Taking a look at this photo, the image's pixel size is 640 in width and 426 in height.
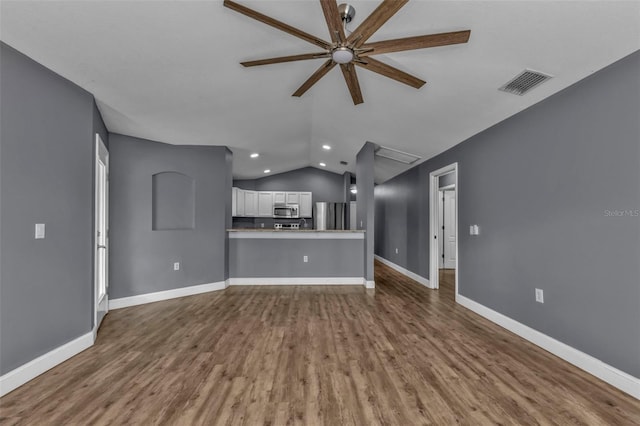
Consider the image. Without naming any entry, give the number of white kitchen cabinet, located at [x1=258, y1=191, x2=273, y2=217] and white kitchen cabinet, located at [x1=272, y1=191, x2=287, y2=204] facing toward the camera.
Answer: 2

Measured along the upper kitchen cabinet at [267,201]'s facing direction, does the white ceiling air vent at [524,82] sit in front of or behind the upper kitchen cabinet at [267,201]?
in front

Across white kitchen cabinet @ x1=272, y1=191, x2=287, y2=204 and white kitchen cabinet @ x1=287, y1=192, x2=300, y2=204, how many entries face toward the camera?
2

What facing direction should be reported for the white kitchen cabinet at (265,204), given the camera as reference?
facing the viewer

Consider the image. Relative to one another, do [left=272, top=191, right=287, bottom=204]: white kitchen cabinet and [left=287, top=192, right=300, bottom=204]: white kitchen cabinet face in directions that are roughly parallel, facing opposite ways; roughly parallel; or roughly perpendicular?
roughly parallel

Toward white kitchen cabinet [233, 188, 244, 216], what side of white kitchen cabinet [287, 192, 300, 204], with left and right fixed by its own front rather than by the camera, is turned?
right

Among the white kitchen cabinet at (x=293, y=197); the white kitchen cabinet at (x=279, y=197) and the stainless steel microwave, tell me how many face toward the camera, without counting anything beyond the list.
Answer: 3

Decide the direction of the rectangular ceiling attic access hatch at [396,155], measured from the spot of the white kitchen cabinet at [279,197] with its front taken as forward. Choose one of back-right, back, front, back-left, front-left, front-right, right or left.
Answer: front-left

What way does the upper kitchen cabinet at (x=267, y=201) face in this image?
toward the camera

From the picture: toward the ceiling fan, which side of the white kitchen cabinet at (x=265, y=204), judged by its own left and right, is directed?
front

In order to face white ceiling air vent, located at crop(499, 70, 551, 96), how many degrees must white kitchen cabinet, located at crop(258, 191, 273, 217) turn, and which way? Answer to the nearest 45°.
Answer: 0° — it already faces it

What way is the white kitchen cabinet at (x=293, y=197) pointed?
toward the camera

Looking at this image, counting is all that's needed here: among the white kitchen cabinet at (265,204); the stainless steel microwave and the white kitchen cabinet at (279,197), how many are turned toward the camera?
3

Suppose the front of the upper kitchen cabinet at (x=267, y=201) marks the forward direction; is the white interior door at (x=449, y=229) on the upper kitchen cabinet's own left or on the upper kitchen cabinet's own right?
on the upper kitchen cabinet's own left

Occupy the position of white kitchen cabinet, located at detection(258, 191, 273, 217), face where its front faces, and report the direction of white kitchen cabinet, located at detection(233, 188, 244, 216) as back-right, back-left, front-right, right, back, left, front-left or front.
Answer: right

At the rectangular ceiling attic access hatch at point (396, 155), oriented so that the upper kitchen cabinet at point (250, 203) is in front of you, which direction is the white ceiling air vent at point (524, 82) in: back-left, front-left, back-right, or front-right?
back-left

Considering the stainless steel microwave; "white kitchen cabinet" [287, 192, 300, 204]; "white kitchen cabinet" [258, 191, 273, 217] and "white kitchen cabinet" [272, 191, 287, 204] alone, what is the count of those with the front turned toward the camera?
4
